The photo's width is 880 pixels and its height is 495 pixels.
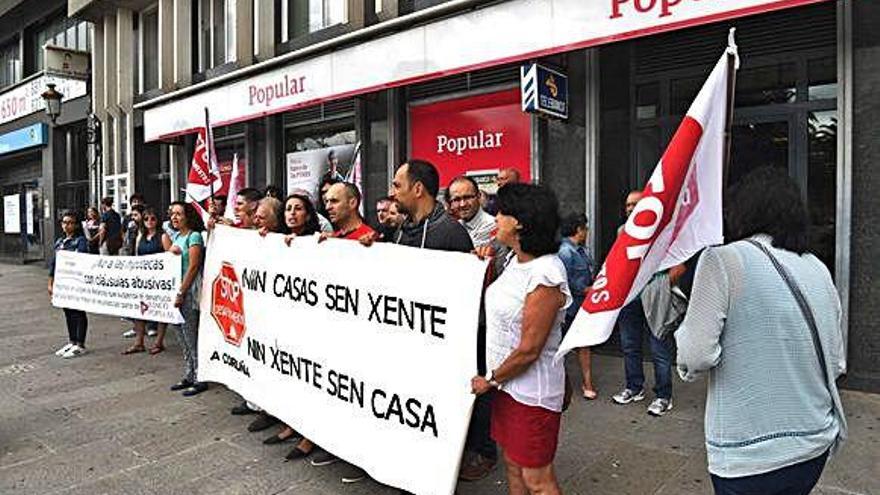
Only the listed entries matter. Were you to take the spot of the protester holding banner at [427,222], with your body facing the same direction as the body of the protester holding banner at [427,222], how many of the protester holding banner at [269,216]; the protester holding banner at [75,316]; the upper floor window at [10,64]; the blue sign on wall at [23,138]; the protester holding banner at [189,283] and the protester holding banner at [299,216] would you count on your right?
6

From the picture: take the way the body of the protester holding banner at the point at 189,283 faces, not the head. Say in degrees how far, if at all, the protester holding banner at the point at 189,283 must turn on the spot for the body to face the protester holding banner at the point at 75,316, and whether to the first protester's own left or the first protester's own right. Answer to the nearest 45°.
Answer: approximately 90° to the first protester's own right

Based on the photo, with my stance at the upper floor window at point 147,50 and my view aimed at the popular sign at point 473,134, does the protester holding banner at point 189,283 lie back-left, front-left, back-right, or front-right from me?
front-right

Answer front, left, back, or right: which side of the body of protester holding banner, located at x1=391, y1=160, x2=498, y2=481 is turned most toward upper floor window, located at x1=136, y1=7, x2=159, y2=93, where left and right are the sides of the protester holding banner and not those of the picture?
right

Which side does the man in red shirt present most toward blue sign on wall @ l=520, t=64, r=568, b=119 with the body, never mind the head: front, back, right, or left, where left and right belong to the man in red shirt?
back

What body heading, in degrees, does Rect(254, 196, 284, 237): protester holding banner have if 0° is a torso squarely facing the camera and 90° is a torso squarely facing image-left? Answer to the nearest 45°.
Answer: approximately 45°

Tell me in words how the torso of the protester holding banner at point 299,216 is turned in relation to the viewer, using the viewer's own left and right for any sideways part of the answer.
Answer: facing the viewer and to the left of the viewer

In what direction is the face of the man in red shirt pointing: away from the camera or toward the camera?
toward the camera

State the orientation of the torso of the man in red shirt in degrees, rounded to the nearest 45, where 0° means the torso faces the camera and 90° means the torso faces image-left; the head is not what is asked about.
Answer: approximately 45°

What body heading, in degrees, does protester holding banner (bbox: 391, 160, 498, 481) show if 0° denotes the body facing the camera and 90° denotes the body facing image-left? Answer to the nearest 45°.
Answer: approximately 45°

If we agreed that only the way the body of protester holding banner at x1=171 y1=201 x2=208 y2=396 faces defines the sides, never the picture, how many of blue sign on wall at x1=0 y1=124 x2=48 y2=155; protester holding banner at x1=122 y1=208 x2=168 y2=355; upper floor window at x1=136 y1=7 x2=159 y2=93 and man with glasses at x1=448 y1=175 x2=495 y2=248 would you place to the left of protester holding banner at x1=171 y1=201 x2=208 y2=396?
1
